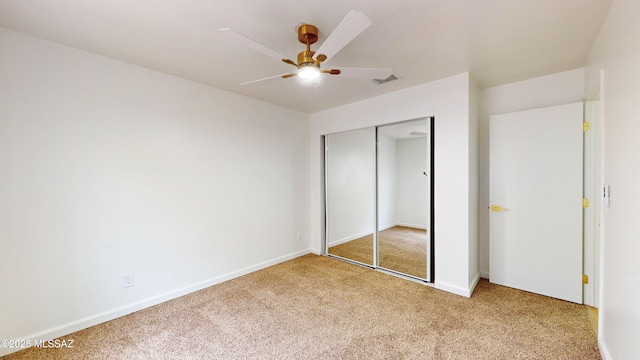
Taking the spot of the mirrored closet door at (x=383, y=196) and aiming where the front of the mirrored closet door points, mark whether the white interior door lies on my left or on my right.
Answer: on my left

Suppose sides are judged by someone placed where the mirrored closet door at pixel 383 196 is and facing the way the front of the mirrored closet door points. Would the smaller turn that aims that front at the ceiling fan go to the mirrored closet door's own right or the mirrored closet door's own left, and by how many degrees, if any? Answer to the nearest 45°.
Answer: approximately 45° to the mirrored closet door's own left

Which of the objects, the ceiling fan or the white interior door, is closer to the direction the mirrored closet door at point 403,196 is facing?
the ceiling fan

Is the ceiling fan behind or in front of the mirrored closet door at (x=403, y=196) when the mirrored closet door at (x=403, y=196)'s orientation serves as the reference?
in front

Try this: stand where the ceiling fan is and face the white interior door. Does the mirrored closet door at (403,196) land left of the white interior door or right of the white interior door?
left

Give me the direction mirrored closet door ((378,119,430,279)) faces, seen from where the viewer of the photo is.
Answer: facing the viewer and to the left of the viewer

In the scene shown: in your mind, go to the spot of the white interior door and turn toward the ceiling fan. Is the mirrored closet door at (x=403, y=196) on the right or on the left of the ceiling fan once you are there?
right

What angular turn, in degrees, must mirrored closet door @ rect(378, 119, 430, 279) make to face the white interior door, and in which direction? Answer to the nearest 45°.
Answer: approximately 135° to its left

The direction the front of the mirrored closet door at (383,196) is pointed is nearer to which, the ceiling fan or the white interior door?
the ceiling fan
